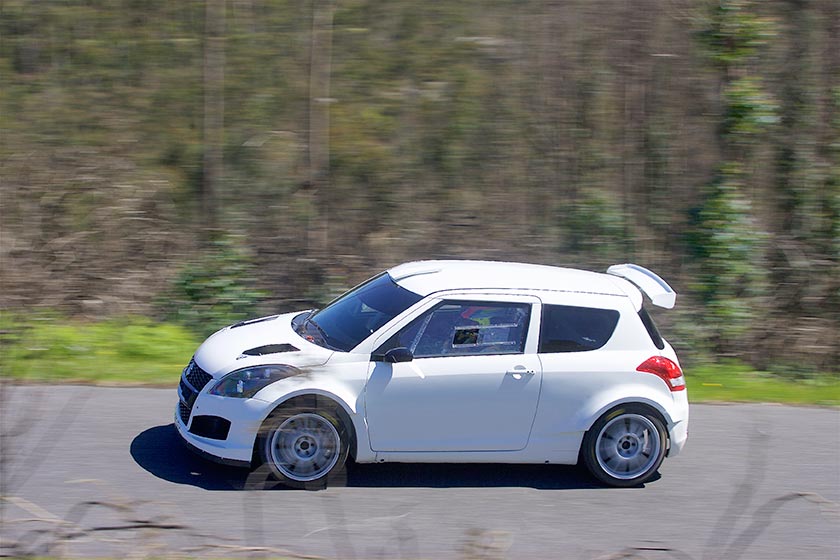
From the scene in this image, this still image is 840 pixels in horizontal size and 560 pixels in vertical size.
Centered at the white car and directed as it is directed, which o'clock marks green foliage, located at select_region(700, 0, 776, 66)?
The green foliage is roughly at 4 o'clock from the white car.

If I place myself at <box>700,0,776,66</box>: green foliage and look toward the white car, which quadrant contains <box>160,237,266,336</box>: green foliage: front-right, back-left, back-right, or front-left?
front-right

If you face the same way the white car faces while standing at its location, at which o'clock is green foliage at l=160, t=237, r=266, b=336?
The green foliage is roughly at 2 o'clock from the white car.

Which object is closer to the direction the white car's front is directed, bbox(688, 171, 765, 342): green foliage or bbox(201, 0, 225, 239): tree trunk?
the tree trunk

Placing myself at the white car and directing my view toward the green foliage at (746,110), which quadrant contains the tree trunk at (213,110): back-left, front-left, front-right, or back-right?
front-left

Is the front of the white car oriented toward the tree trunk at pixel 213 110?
no

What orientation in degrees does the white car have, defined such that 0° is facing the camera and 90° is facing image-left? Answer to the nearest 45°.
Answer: approximately 90°

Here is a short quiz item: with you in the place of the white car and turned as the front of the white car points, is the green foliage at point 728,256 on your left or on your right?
on your right

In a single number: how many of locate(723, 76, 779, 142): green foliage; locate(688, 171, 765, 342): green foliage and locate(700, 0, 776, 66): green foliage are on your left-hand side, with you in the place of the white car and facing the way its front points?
0

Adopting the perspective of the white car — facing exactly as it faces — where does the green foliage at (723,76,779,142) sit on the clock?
The green foliage is roughly at 4 o'clock from the white car.
